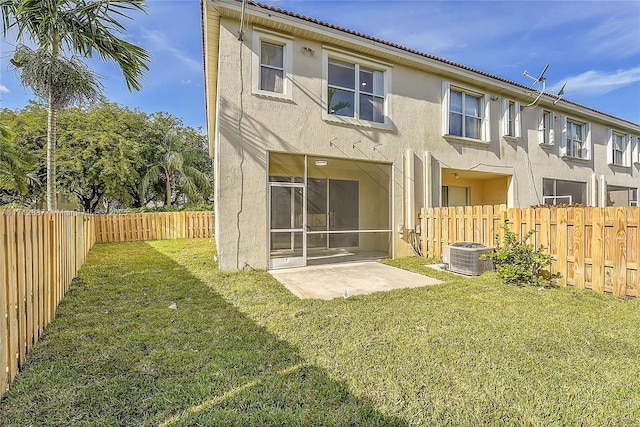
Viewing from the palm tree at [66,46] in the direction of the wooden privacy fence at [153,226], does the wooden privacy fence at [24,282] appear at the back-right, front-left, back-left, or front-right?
back-right

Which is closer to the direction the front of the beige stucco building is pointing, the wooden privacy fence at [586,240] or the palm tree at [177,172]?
the wooden privacy fence
